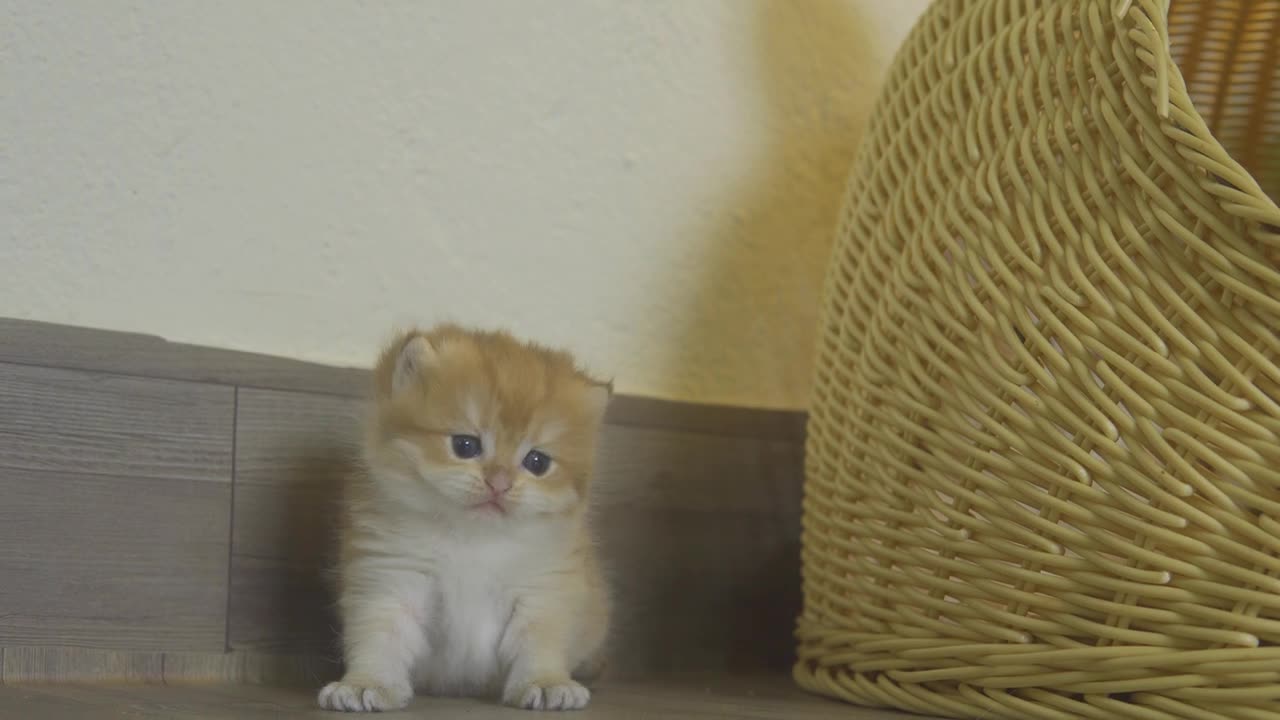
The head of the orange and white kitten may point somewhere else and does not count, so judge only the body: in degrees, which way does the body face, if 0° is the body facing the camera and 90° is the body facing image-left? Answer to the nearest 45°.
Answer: approximately 0°

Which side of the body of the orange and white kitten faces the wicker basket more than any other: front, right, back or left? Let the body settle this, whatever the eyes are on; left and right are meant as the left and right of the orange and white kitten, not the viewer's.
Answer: left
